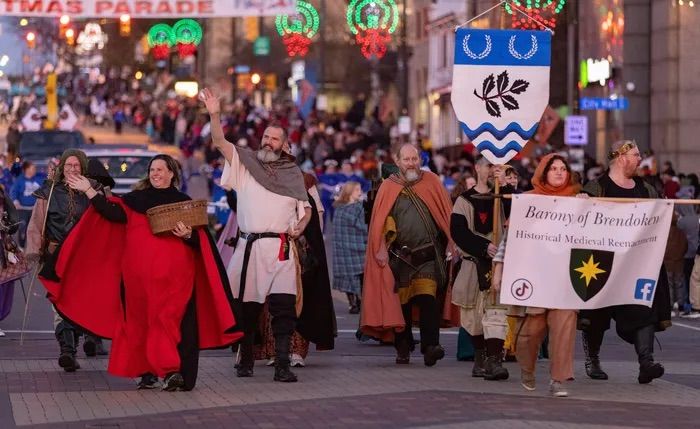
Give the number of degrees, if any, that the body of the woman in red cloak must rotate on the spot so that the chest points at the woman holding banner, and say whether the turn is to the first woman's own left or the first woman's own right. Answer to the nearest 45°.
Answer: approximately 135° to the first woman's own left

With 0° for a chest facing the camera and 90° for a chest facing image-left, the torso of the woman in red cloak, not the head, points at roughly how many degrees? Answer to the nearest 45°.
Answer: approximately 45°
